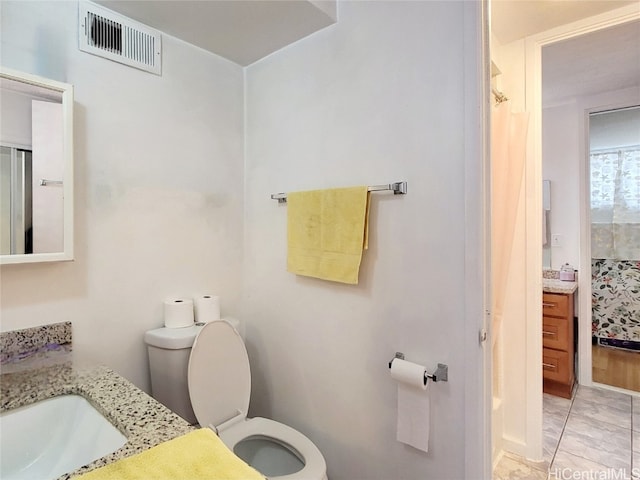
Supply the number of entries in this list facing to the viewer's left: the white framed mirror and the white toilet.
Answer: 0

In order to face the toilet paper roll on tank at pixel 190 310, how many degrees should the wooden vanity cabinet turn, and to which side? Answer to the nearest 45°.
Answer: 0° — it already faces it

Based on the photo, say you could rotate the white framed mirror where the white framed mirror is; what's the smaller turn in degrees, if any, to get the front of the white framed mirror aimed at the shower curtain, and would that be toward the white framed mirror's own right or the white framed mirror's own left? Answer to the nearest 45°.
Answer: approximately 45° to the white framed mirror's own left

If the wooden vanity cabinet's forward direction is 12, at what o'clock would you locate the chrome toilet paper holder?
The chrome toilet paper holder is roughly at 11 o'clock from the wooden vanity cabinet.

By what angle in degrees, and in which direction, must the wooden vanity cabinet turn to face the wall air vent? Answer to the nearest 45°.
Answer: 0° — it already faces it

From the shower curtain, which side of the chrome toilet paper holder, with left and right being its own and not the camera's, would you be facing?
back

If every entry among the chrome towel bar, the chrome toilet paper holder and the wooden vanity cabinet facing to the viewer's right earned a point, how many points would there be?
0

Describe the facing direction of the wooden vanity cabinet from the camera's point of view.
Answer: facing the viewer and to the left of the viewer

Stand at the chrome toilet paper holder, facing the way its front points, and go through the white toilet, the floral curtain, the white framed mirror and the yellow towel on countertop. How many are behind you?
1

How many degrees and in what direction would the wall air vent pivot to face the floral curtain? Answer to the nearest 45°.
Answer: approximately 45° to its left

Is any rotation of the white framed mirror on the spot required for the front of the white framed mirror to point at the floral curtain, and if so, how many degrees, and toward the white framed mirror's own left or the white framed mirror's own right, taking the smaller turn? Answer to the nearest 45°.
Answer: approximately 45° to the white framed mirror's own left

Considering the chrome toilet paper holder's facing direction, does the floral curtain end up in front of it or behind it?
behind

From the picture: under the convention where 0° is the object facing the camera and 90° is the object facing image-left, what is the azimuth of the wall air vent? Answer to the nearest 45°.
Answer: approximately 315°

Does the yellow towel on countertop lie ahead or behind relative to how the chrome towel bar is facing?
ahead

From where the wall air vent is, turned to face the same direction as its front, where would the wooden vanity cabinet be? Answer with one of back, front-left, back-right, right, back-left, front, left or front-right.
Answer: front-left

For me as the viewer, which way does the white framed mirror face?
facing the viewer and to the right of the viewer

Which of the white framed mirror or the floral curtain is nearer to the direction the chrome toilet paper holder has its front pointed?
the white framed mirror
